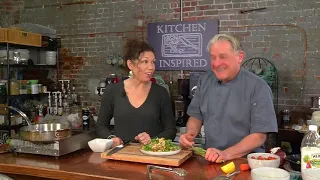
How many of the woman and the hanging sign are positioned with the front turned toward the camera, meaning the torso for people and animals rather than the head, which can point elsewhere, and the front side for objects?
2

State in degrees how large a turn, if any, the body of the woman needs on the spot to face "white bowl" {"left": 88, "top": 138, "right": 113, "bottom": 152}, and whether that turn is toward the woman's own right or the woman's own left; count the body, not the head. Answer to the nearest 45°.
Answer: approximately 45° to the woman's own right

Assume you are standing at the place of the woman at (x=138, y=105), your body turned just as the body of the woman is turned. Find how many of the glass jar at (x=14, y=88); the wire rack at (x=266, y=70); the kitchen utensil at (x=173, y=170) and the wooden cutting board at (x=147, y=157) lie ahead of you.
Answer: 2

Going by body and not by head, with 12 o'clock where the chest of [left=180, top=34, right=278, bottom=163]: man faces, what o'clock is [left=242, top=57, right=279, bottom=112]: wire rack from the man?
The wire rack is roughly at 5 o'clock from the man.

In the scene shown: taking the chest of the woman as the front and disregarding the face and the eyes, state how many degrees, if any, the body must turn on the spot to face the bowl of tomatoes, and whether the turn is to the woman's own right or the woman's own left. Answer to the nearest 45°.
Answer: approximately 45° to the woman's own left

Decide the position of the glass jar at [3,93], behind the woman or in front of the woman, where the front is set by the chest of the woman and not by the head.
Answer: behind

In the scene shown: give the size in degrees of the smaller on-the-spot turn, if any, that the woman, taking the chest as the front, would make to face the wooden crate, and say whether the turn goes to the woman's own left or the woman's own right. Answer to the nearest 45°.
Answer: approximately 135° to the woman's own right

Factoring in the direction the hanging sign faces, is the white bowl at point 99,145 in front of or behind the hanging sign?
in front

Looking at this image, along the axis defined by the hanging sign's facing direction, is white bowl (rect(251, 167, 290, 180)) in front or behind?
in front

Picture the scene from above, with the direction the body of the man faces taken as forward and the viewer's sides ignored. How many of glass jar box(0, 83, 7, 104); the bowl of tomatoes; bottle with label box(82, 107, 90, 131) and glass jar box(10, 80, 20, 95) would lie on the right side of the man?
3

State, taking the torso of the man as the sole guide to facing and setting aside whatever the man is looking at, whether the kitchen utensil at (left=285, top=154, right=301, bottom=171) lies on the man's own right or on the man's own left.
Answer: on the man's own left

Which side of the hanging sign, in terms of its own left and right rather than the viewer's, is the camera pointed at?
front

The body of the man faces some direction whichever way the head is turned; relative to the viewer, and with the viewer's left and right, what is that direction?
facing the viewer and to the left of the viewer

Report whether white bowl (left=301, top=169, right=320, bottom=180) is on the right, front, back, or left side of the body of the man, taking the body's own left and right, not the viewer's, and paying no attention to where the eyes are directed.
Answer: left

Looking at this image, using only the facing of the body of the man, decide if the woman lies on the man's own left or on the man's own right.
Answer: on the man's own right

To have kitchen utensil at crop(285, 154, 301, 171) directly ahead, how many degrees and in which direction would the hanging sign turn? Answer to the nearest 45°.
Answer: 0° — it already faces it

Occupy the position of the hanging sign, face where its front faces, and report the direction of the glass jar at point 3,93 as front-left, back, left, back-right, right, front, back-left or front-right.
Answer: right

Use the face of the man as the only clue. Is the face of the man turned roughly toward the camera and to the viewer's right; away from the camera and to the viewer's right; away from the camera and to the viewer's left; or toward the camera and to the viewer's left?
toward the camera and to the viewer's left
